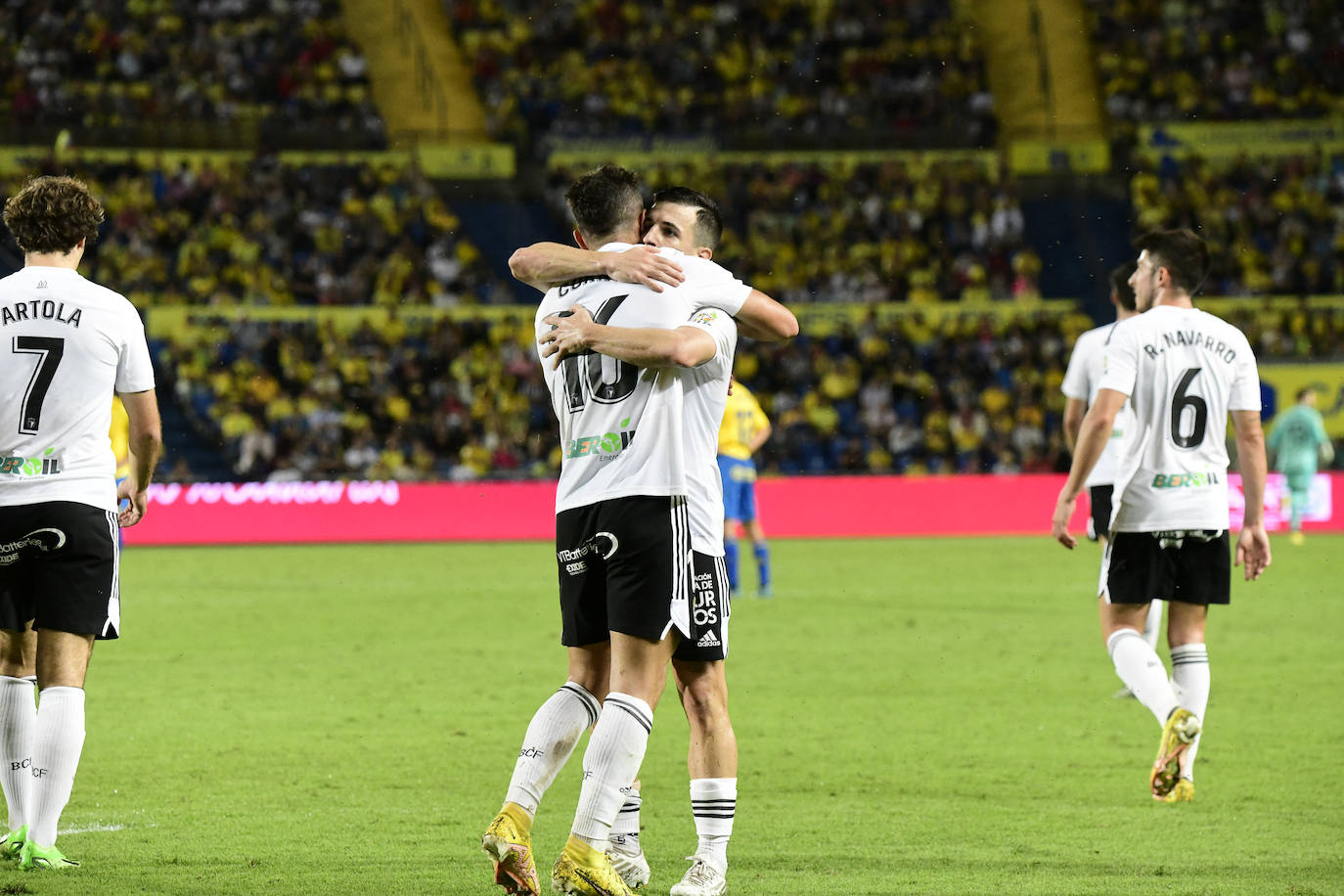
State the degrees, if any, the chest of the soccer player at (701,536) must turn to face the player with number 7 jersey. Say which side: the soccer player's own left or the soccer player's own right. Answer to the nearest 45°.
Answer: approximately 45° to the soccer player's own right

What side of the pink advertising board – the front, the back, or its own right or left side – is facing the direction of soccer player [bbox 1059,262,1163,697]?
front

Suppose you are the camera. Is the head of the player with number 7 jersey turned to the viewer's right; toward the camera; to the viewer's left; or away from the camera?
away from the camera

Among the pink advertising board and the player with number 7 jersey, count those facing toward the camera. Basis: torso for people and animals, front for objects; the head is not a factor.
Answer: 1

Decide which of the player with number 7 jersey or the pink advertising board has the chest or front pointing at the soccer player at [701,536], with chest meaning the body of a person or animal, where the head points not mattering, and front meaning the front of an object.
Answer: the pink advertising board

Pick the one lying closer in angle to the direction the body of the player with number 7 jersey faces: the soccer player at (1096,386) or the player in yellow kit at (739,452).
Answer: the player in yellow kit

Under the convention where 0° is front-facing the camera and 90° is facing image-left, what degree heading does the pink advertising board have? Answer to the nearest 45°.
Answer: approximately 0°

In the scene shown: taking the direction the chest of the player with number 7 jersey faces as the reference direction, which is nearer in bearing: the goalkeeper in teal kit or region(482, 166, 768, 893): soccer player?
the goalkeeper in teal kit

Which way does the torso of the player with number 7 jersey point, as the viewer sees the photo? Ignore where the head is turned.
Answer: away from the camera

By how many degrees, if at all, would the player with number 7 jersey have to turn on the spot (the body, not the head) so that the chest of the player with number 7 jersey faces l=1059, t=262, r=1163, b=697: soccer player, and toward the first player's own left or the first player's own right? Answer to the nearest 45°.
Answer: approximately 45° to the first player's own right

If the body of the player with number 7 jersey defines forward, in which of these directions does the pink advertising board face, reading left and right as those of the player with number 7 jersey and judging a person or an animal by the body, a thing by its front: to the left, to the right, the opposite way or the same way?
the opposite way

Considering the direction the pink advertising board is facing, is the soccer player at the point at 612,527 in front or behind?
in front
